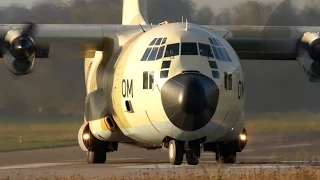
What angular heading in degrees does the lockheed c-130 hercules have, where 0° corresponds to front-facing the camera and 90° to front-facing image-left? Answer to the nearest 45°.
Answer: approximately 0°
